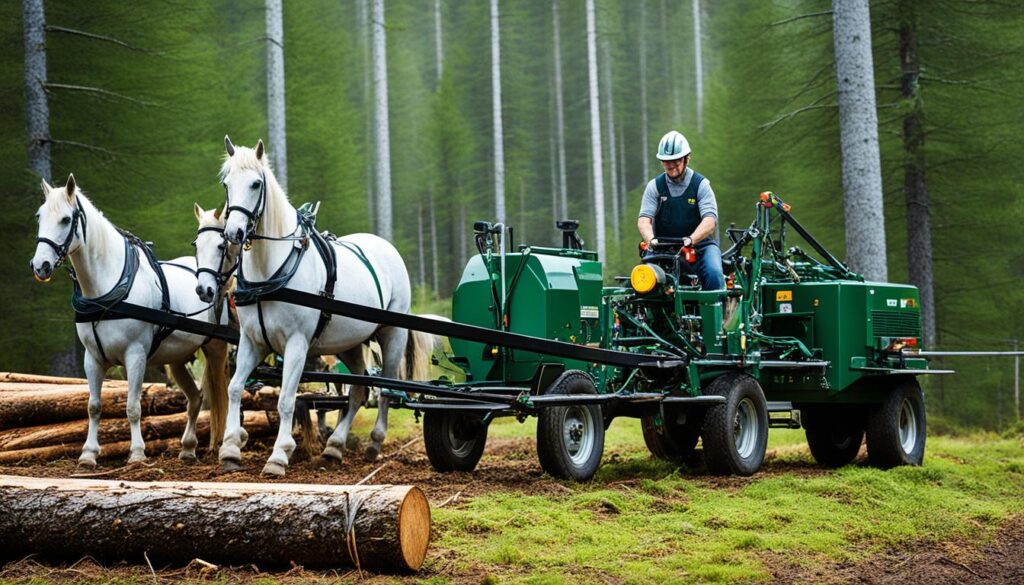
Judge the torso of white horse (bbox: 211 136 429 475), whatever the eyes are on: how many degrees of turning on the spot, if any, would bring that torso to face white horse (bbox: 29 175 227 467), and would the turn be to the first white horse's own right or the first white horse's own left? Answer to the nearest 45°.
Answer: approximately 90° to the first white horse's own right

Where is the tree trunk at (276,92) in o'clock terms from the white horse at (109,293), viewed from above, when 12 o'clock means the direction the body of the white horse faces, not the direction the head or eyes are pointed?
The tree trunk is roughly at 5 o'clock from the white horse.

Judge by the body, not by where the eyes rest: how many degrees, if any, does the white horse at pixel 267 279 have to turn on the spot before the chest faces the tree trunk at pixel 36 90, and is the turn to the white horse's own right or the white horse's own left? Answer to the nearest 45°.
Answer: approximately 90° to the white horse's own right

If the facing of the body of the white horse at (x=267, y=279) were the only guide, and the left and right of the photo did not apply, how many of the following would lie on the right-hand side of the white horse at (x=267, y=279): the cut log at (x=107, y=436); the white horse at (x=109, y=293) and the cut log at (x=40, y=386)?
3

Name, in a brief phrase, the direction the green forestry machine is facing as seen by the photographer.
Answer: facing the viewer and to the left of the viewer

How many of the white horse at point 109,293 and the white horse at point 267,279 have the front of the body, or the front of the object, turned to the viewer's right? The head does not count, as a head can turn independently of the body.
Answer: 0

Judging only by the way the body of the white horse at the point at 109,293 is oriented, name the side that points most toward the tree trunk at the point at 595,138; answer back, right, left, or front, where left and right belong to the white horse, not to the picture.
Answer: back

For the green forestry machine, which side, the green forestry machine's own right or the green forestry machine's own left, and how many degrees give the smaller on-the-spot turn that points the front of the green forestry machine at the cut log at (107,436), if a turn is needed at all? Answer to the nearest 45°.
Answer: approximately 45° to the green forestry machine's own right

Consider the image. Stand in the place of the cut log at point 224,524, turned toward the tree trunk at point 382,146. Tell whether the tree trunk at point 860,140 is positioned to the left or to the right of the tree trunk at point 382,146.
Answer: right
